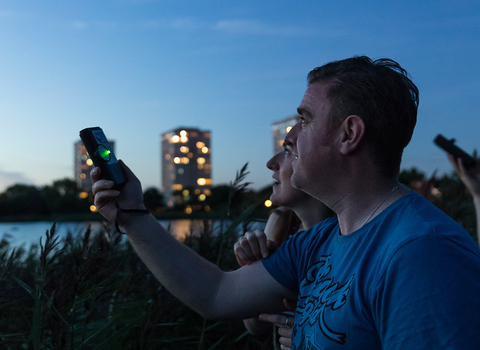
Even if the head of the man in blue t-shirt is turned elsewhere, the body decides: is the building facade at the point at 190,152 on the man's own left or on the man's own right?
on the man's own right

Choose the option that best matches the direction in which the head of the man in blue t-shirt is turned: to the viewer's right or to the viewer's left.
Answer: to the viewer's left

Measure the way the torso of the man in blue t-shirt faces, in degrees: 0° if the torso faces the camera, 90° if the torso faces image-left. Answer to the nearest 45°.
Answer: approximately 45°
